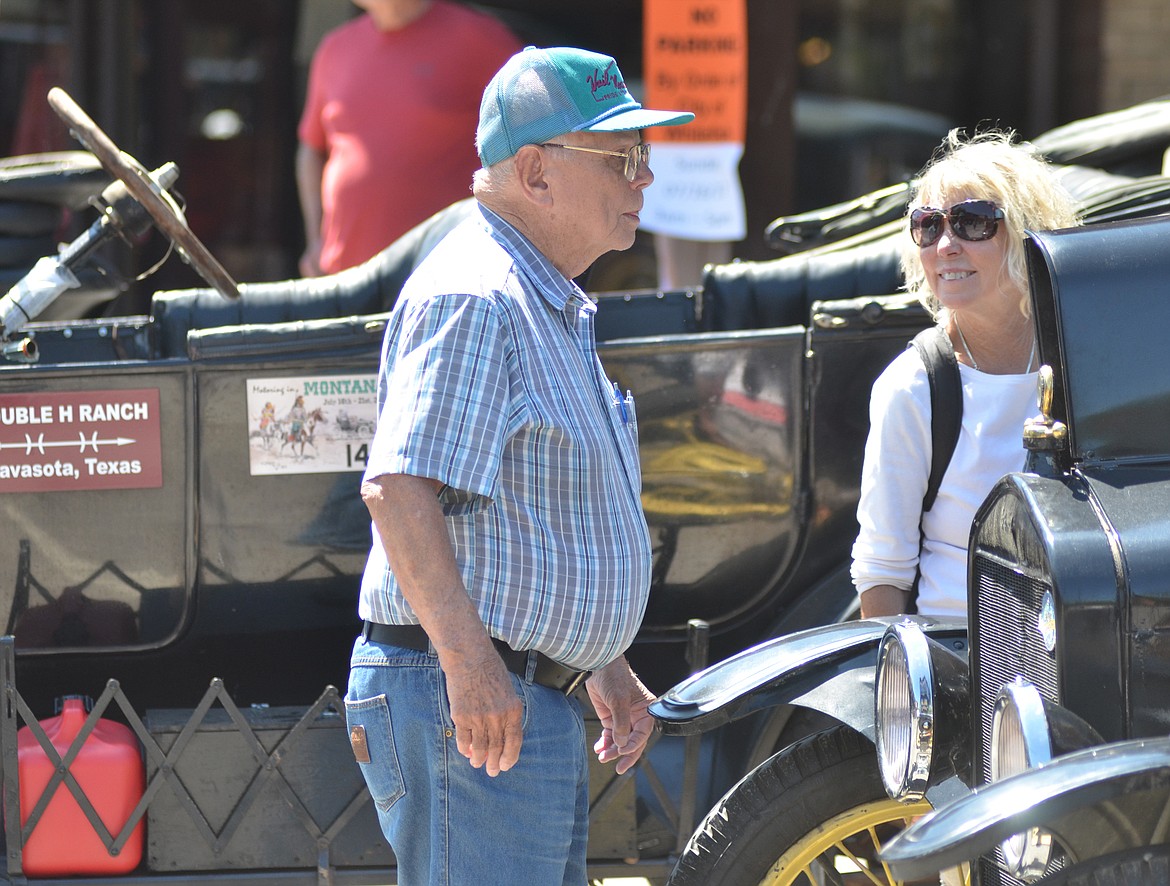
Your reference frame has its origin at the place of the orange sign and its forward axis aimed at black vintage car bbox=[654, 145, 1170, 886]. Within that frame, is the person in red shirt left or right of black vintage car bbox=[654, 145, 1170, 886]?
right

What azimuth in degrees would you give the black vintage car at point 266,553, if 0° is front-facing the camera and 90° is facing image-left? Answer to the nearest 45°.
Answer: approximately 90°

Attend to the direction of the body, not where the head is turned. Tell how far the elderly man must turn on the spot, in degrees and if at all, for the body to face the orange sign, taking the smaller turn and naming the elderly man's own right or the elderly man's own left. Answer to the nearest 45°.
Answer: approximately 90° to the elderly man's own left

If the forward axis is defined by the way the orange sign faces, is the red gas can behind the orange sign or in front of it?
in front

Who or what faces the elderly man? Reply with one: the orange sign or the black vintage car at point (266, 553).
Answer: the orange sign

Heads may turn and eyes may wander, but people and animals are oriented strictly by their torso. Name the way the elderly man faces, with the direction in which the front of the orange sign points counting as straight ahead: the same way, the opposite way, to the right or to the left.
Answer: to the left

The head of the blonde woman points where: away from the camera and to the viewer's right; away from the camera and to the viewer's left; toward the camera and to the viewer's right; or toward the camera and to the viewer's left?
toward the camera and to the viewer's left

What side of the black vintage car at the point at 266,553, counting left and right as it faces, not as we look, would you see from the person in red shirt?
right

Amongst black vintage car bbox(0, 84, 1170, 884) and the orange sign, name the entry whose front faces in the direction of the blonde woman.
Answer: the orange sign

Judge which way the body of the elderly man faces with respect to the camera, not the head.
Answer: to the viewer's right

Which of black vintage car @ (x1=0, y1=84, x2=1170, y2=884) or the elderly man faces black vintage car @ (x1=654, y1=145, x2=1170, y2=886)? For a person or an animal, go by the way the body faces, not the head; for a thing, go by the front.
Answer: the elderly man

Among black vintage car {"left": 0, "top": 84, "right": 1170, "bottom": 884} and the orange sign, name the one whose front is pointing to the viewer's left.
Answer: the black vintage car

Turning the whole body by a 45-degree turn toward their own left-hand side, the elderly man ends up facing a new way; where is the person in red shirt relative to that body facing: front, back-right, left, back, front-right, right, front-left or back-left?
front-left

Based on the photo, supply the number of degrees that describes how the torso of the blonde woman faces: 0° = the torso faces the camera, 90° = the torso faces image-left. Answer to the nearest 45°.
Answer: approximately 45°

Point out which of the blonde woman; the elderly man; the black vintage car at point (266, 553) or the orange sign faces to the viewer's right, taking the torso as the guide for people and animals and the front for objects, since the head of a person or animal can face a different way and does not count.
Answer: the elderly man
